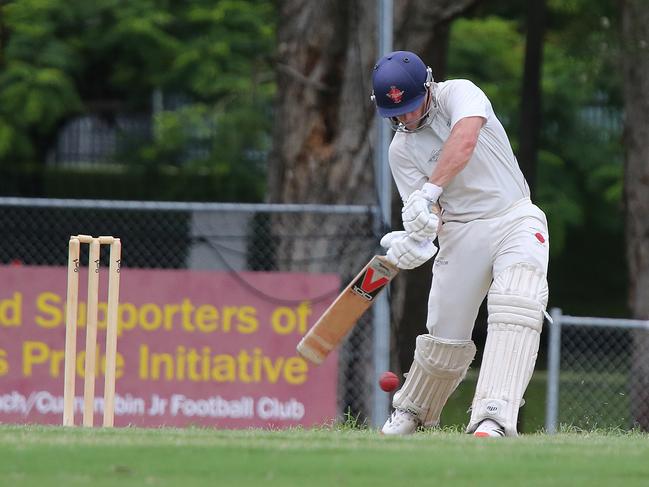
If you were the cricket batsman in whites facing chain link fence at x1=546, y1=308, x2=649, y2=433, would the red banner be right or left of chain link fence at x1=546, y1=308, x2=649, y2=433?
left

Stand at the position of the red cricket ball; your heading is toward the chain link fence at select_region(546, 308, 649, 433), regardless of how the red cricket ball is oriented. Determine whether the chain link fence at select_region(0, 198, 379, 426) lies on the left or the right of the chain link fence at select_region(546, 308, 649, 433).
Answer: left

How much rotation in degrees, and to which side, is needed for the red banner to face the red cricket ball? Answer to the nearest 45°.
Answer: approximately 45° to its left

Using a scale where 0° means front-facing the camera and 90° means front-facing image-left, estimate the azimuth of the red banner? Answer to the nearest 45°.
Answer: approximately 0°

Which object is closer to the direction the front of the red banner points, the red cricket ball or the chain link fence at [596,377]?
the red cricket ball

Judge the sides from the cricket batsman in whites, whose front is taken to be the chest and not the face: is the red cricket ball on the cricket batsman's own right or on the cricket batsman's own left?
on the cricket batsman's own right

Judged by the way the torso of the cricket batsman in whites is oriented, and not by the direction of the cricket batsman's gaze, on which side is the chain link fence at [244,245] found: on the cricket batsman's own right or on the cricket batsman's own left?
on the cricket batsman's own right

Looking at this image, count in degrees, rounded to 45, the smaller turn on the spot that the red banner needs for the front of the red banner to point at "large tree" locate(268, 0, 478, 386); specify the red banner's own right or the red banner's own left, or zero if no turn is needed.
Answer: approximately 135° to the red banner's own left

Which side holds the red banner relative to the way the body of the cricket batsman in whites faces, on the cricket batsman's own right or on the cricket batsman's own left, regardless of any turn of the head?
on the cricket batsman's own right

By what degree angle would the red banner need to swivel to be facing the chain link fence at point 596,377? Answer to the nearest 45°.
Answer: approximately 135° to its left

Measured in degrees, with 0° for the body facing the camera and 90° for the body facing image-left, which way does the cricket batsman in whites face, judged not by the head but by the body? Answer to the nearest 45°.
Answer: approximately 45°
